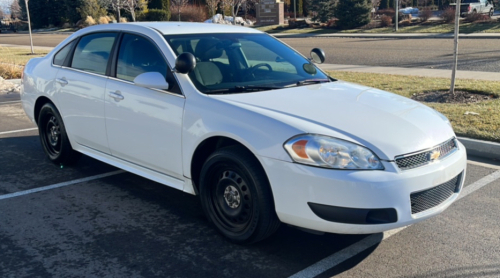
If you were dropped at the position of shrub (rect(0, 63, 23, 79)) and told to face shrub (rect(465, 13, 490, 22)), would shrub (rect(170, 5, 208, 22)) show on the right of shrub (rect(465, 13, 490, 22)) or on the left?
left

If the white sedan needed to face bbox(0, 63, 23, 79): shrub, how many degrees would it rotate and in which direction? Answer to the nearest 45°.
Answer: approximately 180°

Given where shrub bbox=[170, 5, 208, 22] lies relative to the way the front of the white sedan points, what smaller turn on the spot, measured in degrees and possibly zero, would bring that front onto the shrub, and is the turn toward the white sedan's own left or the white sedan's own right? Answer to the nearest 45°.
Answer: approximately 135° to the white sedan's own left

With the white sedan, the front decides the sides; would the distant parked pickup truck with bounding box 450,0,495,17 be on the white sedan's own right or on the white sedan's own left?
on the white sedan's own left

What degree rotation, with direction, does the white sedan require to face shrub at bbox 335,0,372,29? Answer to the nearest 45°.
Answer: approximately 135° to its left

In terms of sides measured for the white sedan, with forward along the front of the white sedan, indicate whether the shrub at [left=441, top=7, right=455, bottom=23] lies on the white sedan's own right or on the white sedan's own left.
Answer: on the white sedan's own left

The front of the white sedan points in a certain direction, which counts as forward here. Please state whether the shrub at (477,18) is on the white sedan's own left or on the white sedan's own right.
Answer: on the white sedan's own left

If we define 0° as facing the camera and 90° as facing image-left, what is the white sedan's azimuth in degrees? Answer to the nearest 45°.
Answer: approximately 315°
